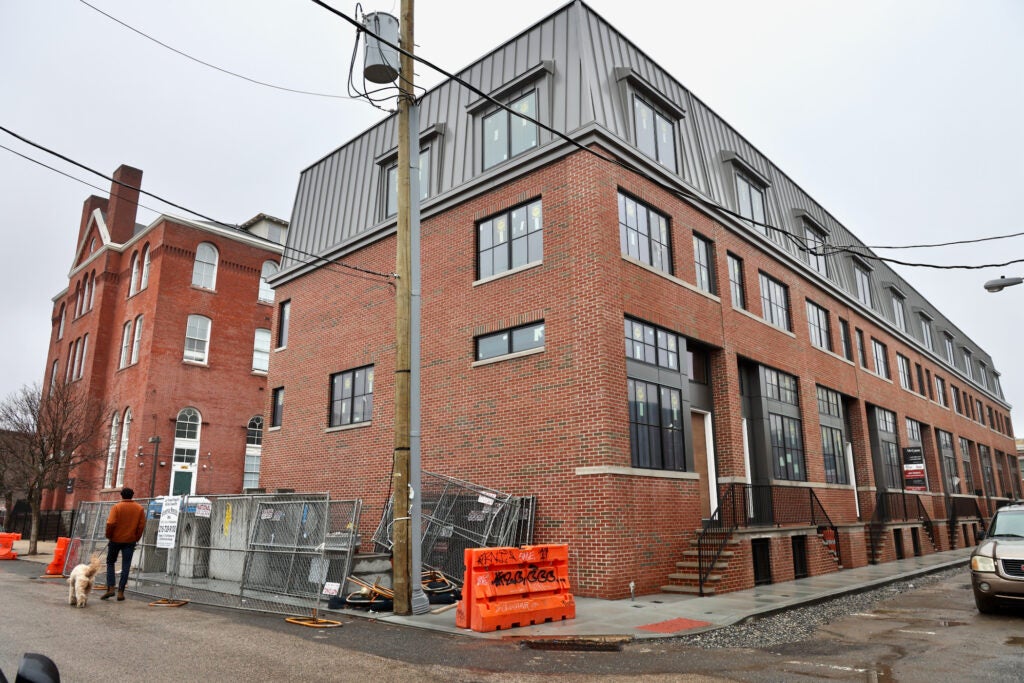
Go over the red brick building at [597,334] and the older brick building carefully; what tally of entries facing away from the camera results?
0

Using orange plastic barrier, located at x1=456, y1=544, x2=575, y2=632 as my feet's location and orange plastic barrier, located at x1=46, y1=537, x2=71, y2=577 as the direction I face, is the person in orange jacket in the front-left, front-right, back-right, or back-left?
front-left

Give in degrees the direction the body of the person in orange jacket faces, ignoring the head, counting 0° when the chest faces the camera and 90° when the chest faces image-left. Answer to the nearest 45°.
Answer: approximately 180°

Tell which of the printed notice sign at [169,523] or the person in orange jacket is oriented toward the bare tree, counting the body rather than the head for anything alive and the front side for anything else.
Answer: the person in orange jacket

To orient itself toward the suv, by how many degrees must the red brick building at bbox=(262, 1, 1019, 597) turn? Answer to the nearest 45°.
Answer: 0° — it already faces it

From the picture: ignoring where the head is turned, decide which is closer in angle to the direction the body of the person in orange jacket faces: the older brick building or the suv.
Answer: the older brick building

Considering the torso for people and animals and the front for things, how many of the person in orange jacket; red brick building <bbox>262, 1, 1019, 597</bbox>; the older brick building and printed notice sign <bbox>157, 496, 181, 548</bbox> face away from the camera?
1

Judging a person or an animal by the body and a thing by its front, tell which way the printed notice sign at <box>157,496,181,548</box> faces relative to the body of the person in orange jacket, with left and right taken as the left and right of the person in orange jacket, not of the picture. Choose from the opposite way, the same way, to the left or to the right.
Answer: the opposite way

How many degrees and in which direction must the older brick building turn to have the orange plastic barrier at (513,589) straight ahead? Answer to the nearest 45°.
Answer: approximately 45° to its left

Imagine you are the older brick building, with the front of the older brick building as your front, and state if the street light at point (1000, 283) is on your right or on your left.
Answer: on your left

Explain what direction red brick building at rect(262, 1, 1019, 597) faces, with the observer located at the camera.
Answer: facing the viewer and to the right of the viewer

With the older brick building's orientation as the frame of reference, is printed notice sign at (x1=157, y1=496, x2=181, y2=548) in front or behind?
in front

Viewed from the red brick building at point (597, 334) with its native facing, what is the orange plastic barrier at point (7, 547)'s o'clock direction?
The orange plastic barrier is roughly at 5 o'clock from the red brick building.

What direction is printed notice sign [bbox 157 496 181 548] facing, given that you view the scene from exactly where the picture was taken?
facing the viewer

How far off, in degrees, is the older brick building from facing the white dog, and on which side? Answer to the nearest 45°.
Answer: approximately 45° to its left

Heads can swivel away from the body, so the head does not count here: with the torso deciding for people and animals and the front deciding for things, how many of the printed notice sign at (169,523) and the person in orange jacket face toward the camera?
1
